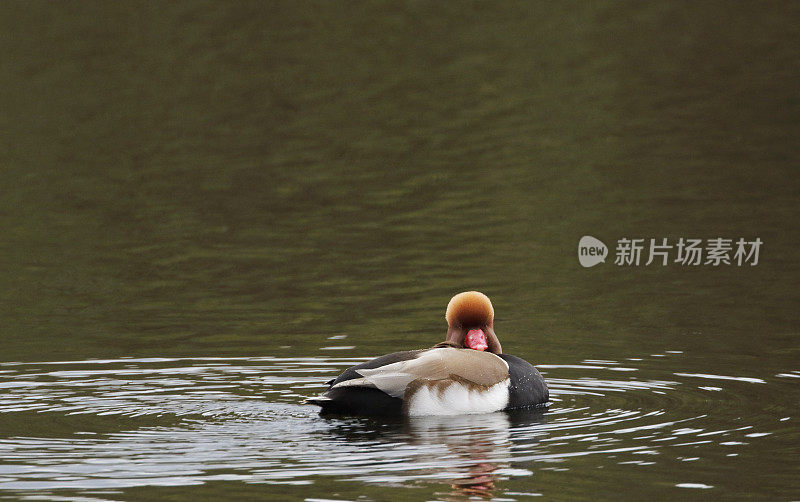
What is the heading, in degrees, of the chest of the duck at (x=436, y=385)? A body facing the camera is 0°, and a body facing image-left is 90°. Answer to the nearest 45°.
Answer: approximately 270°
